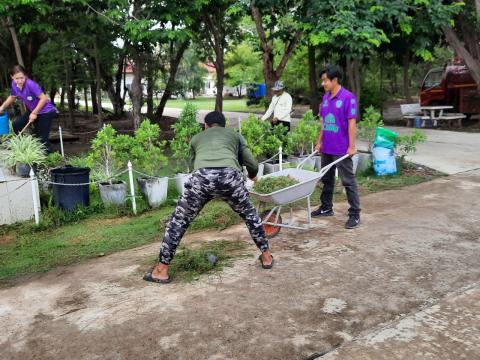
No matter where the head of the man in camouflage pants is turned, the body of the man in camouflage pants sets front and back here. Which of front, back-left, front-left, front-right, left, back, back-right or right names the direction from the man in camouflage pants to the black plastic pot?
front-left

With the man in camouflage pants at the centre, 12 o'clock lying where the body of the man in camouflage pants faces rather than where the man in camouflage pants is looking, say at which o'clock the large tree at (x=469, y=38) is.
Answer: The large tree is roughly at 1 o'clock from the man in camouflage pants.

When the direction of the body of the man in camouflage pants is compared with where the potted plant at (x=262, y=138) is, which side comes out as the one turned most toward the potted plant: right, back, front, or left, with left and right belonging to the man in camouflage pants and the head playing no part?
front

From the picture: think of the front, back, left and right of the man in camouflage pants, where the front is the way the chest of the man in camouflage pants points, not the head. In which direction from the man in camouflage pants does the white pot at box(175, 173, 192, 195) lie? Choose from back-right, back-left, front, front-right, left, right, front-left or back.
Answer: front

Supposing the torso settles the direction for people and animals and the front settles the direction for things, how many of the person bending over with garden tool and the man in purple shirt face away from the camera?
0

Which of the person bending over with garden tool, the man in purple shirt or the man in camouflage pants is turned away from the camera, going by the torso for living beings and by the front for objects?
the man in camouflage pants

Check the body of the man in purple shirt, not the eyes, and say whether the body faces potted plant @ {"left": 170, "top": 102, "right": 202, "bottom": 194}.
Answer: no

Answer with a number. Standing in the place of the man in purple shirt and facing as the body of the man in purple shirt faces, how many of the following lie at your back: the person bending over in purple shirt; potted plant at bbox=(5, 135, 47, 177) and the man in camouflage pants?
0

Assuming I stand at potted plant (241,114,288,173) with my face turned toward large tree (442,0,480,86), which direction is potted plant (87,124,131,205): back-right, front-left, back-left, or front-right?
back-left

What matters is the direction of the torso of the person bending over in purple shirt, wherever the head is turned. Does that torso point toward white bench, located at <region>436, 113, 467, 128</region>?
no

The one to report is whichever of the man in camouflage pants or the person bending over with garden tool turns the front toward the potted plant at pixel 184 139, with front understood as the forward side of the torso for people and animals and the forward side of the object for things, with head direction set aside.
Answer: the man in camouflage pants

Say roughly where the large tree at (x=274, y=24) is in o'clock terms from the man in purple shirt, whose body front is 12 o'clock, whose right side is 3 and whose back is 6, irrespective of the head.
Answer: The large tree is roughly at 4 o'clock from the man in purple shirt.

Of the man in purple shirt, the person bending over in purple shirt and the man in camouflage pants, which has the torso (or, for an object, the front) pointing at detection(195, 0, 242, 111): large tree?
the man in camouflage pants

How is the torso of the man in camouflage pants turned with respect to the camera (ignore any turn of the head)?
away from the camera
